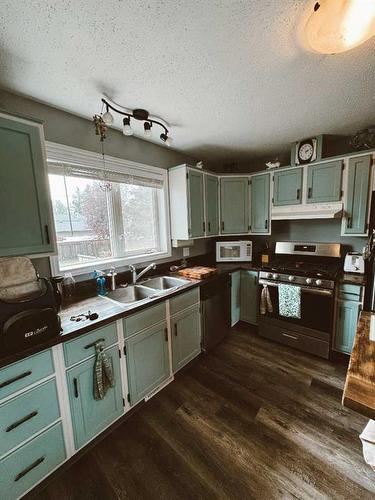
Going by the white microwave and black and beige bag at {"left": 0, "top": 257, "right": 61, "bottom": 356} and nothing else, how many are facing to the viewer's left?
0

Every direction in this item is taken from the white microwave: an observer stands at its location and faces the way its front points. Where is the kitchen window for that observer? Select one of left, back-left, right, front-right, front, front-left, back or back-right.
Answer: front-right

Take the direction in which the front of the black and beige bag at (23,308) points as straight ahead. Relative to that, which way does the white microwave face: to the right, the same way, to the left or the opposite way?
to the right

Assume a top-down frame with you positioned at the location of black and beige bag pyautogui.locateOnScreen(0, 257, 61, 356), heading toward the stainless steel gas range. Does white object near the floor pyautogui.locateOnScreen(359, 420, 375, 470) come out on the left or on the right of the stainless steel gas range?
right

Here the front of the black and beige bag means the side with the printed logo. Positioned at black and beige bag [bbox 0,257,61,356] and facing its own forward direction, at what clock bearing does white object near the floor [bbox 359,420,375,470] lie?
The white object near the floor is roughly at 12 o'clock from the black and beige bag.

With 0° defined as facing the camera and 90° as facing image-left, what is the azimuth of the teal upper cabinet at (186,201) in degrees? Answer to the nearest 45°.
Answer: approximately 315°

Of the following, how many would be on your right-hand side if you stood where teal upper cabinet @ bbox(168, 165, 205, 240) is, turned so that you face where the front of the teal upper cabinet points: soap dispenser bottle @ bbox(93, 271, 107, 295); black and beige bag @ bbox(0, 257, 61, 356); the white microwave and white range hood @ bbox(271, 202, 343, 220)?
2

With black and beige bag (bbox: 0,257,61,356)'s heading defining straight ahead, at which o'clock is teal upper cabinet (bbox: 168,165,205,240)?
The teal upper cabinet is roughly at 10 o'clock from the black and beige bag.
